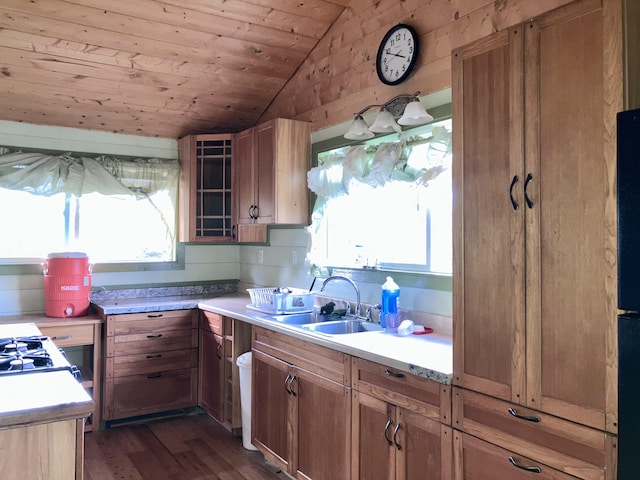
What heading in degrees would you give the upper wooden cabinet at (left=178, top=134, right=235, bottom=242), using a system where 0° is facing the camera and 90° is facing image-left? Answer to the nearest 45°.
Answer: approximately 0°

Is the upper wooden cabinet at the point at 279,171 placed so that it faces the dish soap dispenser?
no

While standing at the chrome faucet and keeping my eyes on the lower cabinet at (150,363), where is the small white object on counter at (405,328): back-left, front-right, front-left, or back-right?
back-left

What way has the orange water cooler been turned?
toward the camera

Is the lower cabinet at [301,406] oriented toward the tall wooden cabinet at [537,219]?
no

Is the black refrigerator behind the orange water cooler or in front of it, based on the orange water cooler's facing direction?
in front

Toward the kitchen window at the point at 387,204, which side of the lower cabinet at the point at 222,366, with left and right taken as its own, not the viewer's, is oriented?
left

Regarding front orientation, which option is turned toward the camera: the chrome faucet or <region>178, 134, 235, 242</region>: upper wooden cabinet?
the upper wooden cabinet

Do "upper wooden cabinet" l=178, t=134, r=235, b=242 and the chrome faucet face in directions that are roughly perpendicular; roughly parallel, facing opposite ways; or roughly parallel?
roughly perpendicular

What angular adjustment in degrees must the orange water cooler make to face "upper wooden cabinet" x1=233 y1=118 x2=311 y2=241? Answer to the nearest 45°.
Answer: approximately 45° to its left

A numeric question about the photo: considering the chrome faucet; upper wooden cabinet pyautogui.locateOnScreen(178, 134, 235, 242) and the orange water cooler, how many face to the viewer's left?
1

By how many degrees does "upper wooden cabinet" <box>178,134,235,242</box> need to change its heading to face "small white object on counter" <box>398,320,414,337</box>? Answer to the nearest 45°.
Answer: approximately 45° to its left

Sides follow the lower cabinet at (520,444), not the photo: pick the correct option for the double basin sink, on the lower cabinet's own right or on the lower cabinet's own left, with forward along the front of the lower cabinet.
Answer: on the lower cabinet's own right

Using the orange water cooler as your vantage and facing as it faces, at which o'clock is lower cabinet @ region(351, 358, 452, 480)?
The lower cabinet is roughly at 11 o'clock from the orange water cooler.

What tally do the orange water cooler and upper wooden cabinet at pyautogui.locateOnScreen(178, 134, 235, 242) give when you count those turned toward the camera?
2

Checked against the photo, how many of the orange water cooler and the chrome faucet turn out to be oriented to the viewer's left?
1

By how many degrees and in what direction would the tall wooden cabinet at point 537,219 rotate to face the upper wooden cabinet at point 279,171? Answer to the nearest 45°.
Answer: approximately 90° to its right

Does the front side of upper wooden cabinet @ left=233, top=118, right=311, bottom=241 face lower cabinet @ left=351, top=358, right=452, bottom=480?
no
